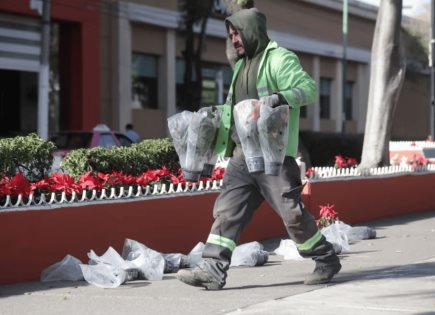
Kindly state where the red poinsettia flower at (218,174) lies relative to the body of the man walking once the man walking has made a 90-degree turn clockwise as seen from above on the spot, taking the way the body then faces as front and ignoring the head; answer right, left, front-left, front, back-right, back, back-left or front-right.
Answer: front-right

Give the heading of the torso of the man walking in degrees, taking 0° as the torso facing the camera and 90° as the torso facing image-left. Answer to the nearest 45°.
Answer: approximately 45°

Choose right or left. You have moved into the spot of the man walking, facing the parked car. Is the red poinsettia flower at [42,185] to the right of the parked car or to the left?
left

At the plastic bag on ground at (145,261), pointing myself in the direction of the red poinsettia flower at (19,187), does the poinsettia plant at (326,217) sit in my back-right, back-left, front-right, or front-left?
back-right

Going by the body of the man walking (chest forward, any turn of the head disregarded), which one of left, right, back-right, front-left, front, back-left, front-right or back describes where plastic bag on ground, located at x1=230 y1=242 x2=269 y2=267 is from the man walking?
back-right

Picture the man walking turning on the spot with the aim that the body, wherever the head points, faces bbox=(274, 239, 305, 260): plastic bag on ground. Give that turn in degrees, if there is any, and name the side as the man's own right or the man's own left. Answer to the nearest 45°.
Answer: approximately 135° to the man's own right
